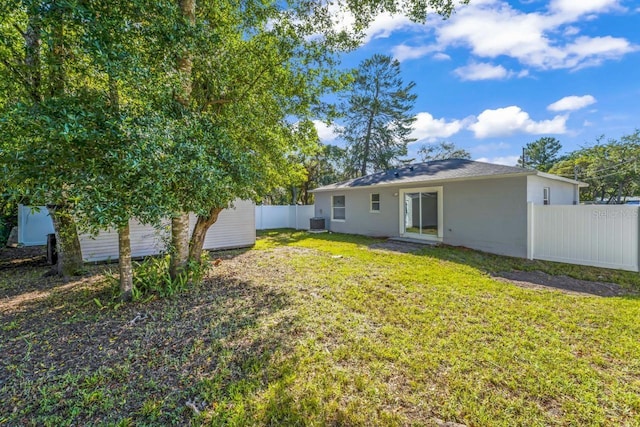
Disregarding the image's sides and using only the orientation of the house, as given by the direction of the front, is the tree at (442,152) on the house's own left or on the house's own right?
on the house's own left

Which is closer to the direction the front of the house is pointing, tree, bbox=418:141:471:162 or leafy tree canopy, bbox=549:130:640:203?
the leafy tree canopy
